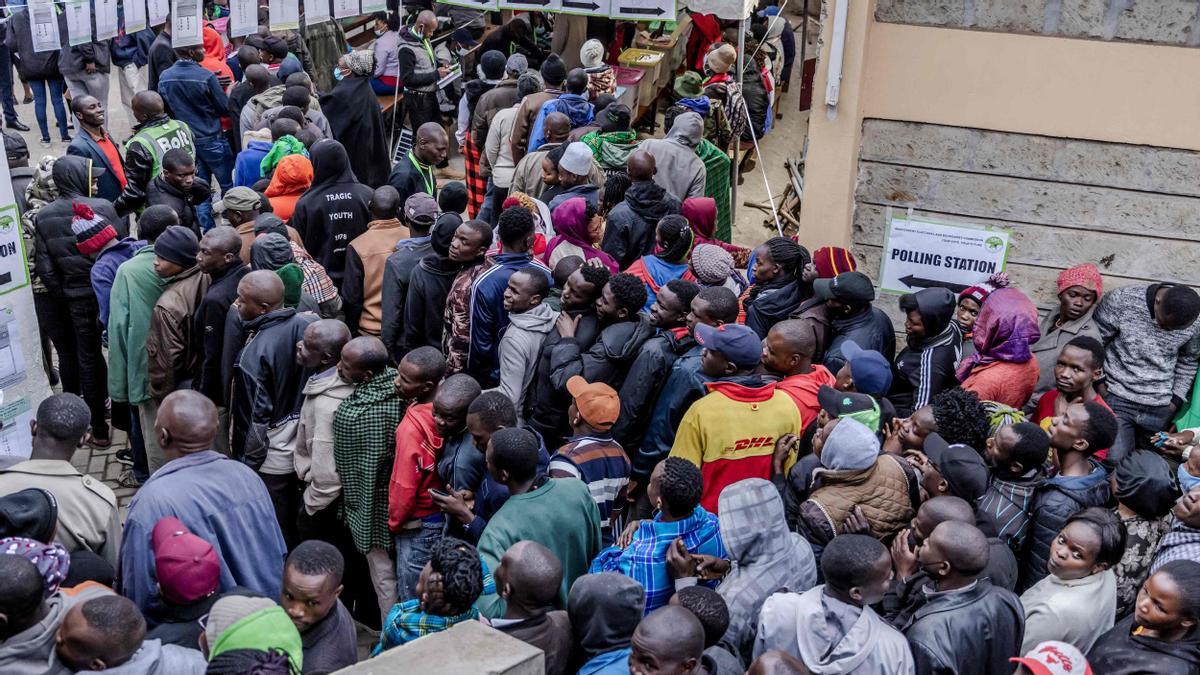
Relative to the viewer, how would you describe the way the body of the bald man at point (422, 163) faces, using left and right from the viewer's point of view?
facing the viewer and to the right of the viewer

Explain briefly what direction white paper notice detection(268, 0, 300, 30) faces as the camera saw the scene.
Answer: facing the viewer

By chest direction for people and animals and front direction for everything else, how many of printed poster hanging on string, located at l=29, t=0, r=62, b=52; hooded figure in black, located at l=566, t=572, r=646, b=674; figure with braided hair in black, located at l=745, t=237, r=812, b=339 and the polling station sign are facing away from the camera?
1

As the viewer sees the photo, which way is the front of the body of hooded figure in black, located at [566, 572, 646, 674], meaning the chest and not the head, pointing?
away from the camera

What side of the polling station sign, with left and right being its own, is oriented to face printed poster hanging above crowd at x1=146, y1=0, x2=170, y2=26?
right

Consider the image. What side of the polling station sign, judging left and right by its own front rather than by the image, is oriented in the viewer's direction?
front

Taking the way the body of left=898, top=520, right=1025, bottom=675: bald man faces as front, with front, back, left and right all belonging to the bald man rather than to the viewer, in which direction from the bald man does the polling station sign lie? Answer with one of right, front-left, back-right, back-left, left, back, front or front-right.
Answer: front-right

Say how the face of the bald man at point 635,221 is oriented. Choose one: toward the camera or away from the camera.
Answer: away from the camera

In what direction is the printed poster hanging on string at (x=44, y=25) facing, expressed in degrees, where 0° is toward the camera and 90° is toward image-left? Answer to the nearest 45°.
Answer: approximately 0°

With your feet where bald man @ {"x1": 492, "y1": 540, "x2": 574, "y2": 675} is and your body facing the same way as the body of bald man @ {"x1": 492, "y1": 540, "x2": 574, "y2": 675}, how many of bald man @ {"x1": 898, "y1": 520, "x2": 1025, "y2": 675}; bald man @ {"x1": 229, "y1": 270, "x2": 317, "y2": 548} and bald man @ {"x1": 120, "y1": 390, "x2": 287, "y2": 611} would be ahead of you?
2

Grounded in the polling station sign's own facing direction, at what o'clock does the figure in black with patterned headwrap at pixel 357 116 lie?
The figure in black with patterned headwrap is roughly at 4 o'clock from the polling station sign.

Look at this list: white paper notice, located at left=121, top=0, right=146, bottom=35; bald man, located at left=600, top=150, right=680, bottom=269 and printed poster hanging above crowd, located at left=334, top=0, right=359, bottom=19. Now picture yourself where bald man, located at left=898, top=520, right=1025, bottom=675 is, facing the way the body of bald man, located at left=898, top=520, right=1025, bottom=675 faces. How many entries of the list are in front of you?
3

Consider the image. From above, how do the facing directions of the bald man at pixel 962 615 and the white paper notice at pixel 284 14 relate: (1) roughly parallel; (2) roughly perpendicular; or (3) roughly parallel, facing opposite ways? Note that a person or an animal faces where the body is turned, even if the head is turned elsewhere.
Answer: roughly parallel, facing opposite ways

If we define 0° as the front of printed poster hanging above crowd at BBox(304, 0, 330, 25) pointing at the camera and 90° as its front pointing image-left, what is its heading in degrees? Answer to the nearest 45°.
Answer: approximately 0°

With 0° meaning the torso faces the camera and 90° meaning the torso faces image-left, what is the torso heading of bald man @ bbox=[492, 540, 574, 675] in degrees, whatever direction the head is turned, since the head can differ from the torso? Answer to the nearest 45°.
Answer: approximately 135°

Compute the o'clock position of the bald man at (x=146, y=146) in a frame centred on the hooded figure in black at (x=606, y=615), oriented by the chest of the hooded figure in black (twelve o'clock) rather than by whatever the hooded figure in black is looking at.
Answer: The bald man is roughly at 11 o'clock from the hooded figure in black.
